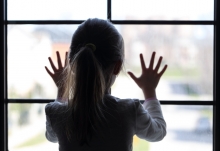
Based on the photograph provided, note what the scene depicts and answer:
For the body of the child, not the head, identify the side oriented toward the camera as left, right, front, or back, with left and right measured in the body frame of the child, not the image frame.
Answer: back

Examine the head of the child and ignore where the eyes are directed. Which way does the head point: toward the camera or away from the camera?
away from the camera
